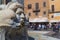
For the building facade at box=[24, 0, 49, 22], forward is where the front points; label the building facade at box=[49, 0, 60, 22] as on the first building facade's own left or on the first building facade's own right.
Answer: on the first building facade's own left

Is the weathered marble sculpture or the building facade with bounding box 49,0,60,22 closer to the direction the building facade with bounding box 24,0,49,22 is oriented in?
the weathered marble sculpture

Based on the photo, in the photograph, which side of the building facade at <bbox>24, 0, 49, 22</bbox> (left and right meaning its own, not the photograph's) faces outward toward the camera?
front

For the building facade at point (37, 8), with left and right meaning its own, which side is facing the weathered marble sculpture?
front
